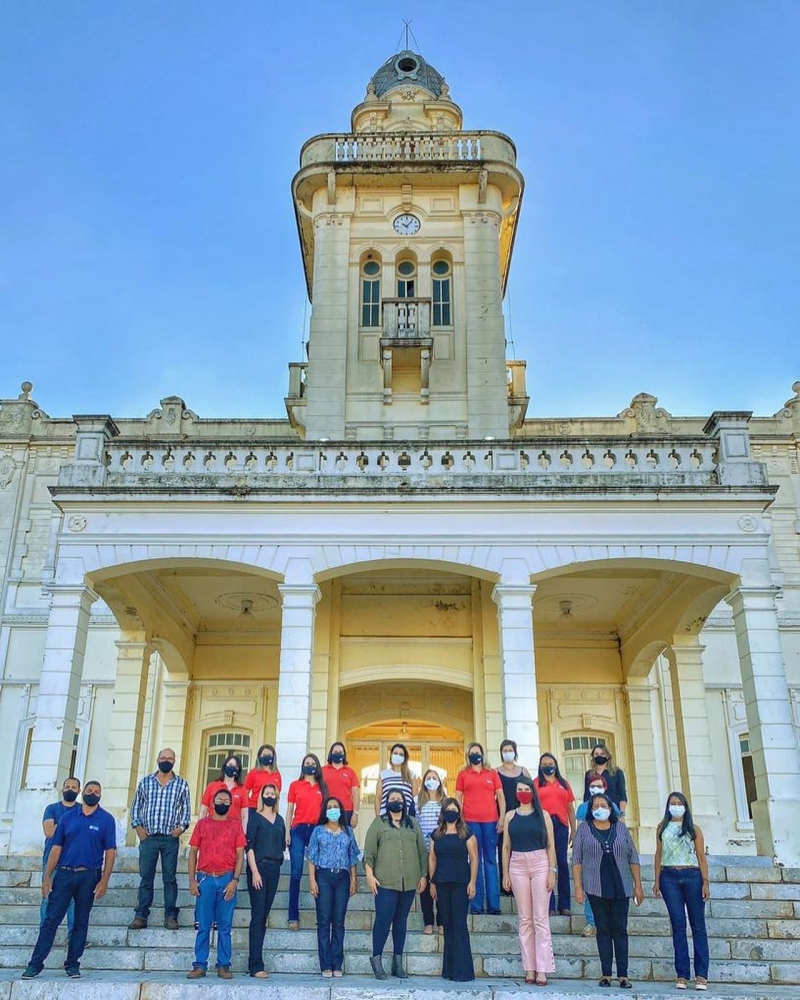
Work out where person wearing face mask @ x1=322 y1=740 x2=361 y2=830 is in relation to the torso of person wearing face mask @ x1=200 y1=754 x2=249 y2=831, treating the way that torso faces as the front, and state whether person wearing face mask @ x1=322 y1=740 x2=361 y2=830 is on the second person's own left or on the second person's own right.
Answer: on the second person's own left

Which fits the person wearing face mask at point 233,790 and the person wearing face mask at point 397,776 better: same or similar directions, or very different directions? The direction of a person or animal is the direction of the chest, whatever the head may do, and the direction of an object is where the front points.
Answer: same or similar directions

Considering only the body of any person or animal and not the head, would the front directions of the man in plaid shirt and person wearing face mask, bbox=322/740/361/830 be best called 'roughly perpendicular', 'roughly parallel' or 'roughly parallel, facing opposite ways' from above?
roughly parallel

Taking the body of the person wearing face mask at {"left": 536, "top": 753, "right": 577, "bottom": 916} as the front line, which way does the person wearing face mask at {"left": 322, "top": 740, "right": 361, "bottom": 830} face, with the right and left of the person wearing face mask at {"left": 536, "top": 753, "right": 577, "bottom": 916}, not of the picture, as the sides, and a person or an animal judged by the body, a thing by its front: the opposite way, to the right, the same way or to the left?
the same way

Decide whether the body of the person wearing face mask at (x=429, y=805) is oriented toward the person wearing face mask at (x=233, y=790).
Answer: no

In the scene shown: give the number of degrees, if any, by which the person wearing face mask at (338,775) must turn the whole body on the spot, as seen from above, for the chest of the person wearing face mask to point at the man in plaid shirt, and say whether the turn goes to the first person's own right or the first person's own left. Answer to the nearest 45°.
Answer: approximately 90° to the first person's own right

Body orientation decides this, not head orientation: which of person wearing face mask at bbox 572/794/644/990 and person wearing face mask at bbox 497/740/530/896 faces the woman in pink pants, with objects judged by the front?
person wearing face mask at bbox 497/740/530/896

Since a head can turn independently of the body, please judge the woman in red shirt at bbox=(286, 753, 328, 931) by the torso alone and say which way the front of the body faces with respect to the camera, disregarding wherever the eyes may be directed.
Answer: toward the camera

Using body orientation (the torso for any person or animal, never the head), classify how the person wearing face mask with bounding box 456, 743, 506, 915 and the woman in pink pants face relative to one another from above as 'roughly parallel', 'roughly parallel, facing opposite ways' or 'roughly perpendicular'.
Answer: roughly parallel

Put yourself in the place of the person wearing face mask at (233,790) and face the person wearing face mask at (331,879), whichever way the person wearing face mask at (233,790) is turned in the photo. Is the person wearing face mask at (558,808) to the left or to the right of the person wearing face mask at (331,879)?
left

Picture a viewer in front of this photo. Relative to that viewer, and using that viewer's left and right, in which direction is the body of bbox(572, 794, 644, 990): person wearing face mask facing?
facing the viewer

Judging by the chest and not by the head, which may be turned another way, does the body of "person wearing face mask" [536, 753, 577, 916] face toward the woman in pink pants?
yes

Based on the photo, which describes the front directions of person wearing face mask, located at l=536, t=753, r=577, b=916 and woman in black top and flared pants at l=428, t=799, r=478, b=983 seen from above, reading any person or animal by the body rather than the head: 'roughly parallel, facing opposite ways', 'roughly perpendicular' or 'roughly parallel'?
roughly parallel

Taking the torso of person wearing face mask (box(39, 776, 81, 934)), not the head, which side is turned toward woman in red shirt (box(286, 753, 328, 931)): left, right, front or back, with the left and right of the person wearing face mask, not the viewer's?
left

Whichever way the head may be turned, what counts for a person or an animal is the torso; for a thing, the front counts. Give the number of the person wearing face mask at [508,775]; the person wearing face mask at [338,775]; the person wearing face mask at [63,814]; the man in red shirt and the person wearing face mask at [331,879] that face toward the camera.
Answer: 5

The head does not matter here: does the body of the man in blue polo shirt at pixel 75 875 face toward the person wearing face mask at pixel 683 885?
no

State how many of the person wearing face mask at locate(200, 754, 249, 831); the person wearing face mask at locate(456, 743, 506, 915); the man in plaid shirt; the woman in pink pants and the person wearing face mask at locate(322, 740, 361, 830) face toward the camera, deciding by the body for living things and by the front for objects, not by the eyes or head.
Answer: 5

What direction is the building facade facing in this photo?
toward the camera

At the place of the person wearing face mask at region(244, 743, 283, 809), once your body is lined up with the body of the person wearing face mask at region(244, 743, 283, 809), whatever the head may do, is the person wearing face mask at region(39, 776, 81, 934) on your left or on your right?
on your right

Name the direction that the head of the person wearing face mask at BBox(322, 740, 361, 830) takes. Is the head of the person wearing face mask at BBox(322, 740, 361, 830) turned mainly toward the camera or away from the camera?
toward the camera

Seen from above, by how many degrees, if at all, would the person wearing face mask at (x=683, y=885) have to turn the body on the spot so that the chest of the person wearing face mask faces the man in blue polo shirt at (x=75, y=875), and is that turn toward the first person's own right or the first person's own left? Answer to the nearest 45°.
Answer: approximately 90° to the first person's own right

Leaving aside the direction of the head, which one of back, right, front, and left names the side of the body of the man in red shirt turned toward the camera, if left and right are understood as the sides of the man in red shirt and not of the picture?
front
